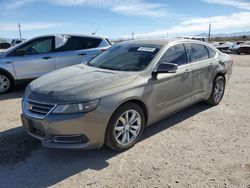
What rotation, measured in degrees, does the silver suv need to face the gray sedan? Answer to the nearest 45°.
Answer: approximately 90° to its left

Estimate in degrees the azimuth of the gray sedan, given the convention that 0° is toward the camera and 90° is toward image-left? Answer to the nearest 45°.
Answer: approximately 45°

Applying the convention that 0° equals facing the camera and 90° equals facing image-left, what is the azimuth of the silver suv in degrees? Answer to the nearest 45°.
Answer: approximately 90°

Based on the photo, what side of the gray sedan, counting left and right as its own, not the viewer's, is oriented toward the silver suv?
right

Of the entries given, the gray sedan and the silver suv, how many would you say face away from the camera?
0
